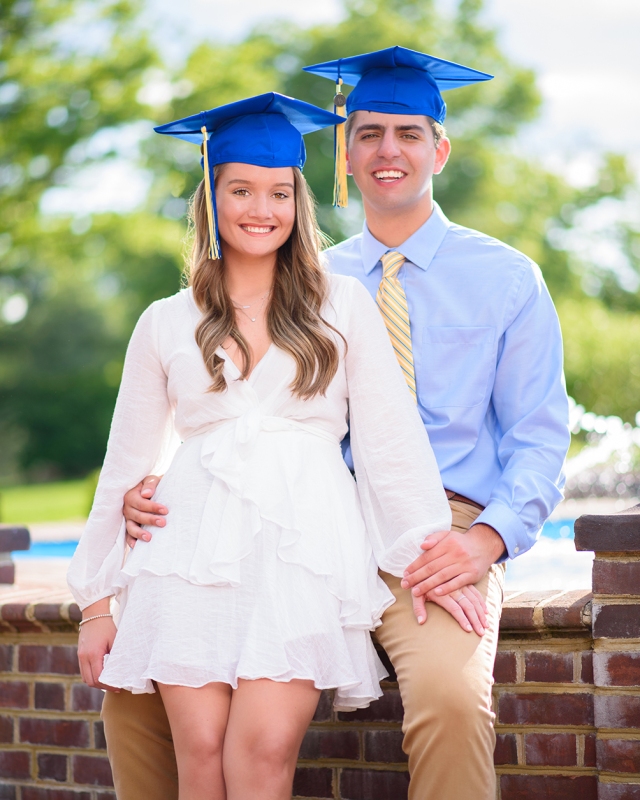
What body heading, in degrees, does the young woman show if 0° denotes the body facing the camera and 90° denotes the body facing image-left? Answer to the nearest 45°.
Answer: approximately 0°
